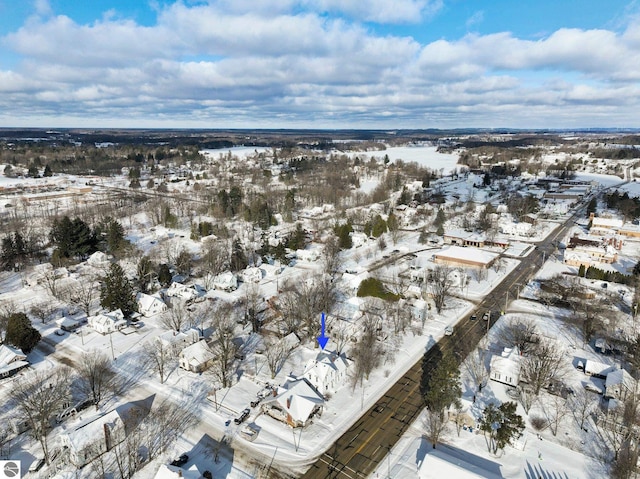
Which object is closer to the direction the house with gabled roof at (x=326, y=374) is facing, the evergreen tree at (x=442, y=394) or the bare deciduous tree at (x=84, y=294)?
the evergreen tree

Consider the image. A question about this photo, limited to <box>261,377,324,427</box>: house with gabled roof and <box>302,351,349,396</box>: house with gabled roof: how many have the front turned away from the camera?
0

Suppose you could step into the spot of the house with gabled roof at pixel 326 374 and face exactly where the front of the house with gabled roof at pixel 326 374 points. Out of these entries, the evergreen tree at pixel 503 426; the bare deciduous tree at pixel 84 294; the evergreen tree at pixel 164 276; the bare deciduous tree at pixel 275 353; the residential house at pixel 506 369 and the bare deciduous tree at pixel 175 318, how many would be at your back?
4

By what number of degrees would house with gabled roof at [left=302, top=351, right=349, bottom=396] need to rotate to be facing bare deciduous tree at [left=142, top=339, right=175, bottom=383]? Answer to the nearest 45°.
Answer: approximately 135° to its right

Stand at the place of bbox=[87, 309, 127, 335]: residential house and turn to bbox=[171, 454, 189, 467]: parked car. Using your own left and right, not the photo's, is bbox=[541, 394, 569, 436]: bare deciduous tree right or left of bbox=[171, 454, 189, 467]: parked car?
left
